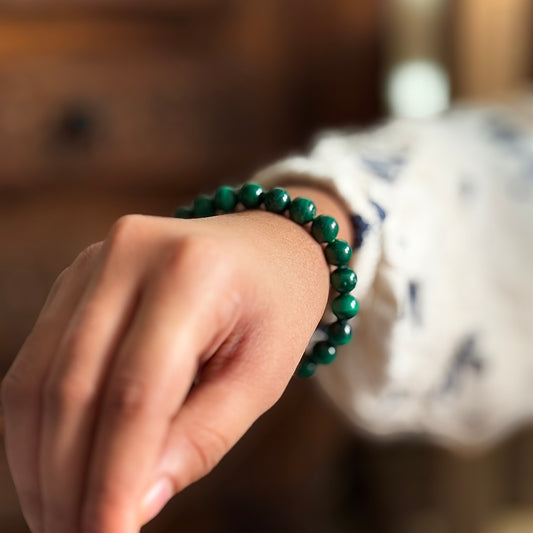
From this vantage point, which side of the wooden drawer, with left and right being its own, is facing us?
front
